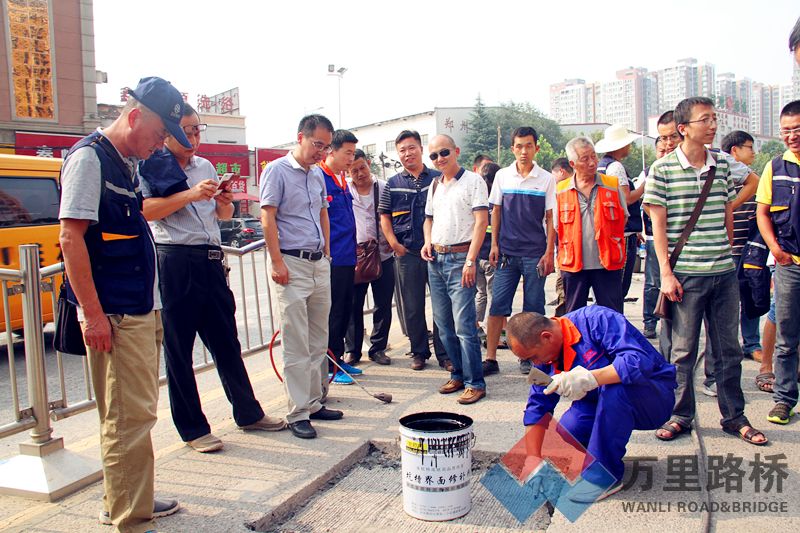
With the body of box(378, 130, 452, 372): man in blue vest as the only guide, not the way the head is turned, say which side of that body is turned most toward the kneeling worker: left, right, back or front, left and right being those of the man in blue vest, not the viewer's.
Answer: front

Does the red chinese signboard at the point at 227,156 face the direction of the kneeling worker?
yes

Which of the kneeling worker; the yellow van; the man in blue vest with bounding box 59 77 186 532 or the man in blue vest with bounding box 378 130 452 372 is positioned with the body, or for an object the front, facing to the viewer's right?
the man in blue vest with bounding box 59 77 186 532

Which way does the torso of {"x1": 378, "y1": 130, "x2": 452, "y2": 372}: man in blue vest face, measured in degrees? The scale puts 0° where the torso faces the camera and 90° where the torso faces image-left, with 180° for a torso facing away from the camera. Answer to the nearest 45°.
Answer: approximately 0°

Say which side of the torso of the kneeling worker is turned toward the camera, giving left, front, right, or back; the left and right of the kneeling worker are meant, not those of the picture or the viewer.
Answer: left

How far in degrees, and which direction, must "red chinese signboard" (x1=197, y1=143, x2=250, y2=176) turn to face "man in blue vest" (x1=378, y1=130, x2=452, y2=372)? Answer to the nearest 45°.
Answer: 0° — it already faces them

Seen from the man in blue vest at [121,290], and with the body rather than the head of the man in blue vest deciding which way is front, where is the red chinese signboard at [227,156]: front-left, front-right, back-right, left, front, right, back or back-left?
left

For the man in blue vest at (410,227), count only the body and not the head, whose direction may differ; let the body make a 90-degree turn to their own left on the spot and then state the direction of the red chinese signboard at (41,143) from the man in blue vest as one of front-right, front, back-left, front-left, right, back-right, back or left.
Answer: back-left

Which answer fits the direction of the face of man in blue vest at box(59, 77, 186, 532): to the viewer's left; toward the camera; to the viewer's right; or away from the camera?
to the viewer's right

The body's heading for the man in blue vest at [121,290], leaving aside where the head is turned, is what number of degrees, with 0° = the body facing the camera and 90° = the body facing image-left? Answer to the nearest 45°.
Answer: approximately 270°

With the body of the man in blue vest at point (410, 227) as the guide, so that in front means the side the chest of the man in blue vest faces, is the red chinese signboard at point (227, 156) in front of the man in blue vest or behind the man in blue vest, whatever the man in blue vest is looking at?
behind

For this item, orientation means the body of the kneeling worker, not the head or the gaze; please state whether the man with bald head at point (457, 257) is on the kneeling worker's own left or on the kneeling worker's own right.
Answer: on the kneeling worker's own right

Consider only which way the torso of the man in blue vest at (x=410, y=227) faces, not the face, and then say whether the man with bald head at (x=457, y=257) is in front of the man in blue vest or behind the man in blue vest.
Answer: in front
